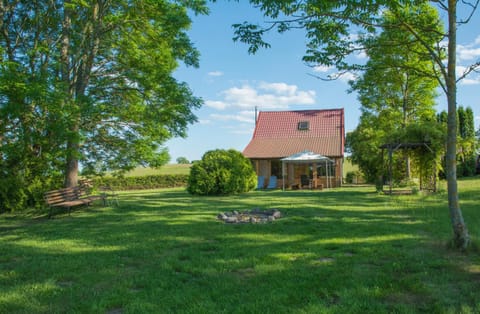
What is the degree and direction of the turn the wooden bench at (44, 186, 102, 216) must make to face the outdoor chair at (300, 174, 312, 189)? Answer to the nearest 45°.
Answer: approximately 90° to its left

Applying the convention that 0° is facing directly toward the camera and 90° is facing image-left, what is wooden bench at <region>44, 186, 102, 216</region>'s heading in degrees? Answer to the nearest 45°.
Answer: approximately 315°

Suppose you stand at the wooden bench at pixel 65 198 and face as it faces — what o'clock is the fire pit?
The fire pit is roughly at 12 o'clock from the wooden bench.

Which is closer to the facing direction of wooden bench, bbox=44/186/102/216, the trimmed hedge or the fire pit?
the fire pit

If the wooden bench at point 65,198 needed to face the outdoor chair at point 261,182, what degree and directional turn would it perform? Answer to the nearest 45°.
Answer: approximately 90° to its left

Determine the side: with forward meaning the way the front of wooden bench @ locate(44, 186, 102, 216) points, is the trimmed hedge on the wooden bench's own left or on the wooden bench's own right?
on the wooden bench's own left
